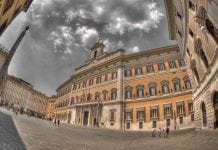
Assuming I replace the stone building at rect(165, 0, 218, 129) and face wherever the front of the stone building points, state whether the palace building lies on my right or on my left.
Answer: on my right

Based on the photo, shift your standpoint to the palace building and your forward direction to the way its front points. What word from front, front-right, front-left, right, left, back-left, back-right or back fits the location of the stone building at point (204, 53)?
front-left

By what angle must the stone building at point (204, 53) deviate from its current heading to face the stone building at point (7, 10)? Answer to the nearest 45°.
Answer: approximately 45° to its left

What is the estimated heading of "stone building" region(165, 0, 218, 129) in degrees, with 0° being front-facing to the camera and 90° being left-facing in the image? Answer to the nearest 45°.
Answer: approximately 90°
